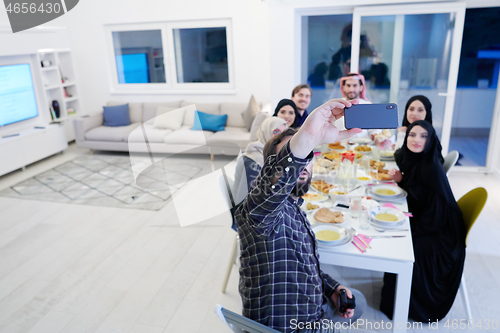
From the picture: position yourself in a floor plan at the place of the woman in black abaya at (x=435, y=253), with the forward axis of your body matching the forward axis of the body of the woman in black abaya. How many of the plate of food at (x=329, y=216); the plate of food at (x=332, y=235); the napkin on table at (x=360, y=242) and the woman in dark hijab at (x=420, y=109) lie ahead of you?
3

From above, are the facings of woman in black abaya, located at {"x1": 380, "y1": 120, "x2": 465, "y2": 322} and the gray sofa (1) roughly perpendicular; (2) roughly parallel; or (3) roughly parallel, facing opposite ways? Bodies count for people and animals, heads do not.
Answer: roughly perpendicular

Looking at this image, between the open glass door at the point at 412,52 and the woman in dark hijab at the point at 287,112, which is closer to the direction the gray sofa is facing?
the woman in dark hijab

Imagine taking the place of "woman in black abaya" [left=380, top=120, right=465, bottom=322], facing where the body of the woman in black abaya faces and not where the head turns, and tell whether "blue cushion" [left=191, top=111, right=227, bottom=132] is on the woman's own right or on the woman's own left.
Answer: on the woman's own right

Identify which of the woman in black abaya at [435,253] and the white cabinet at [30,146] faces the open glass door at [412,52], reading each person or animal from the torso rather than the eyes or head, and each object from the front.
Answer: the white cabinet

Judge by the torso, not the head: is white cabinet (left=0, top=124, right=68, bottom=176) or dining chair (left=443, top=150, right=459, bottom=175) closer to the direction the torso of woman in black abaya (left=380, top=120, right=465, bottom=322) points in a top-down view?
the white cabinet

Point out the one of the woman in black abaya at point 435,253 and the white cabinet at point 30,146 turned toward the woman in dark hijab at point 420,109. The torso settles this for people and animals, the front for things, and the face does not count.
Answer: the white cabinet

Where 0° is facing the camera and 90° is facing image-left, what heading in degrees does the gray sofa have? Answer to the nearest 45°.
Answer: approximately 0°

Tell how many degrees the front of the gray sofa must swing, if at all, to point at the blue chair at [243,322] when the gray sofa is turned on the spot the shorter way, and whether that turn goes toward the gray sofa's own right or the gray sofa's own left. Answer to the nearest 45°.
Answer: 0° — it already faces it

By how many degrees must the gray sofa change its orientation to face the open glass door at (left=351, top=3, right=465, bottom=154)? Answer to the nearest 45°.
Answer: approximately 45° to its left

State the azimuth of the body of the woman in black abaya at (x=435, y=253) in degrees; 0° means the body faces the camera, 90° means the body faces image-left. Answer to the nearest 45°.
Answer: approximately 45°

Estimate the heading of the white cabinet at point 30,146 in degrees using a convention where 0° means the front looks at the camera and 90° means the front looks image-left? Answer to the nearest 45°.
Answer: approximately 315°
